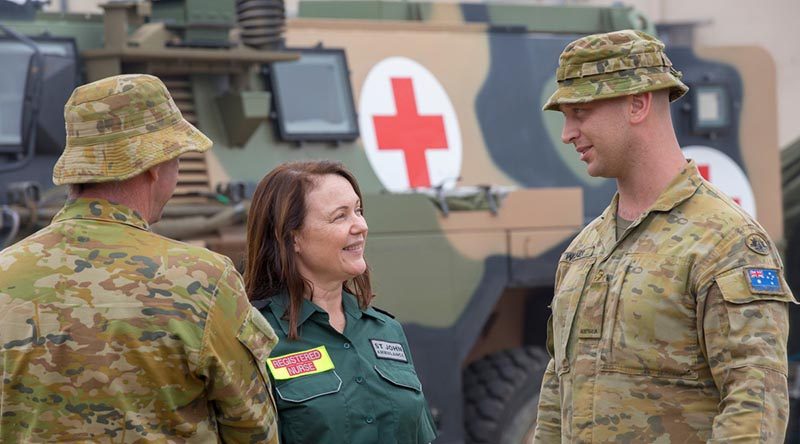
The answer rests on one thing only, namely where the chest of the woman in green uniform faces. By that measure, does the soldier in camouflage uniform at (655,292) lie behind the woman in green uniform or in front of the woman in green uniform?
in front

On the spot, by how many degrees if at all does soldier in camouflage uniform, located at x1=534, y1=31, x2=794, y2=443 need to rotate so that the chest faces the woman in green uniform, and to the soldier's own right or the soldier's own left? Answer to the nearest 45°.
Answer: approximately 45° to the soldier's own right

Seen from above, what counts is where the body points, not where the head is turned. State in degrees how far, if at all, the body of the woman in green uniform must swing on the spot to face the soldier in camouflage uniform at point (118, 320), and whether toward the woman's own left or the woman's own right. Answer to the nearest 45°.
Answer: approximately 90° to the woman's own right

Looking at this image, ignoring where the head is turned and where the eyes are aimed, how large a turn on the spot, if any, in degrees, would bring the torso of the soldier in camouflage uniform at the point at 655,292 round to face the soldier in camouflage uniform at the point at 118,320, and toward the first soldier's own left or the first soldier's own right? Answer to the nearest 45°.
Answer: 0° — they already face them

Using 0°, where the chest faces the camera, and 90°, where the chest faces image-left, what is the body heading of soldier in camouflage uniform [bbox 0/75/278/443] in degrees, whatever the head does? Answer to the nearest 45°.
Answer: approximately 225°

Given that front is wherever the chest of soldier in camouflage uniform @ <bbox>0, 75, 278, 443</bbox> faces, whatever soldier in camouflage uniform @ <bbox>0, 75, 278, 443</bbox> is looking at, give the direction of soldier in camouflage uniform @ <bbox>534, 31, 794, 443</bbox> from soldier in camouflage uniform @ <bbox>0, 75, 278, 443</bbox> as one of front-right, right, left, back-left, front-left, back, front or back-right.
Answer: front-right

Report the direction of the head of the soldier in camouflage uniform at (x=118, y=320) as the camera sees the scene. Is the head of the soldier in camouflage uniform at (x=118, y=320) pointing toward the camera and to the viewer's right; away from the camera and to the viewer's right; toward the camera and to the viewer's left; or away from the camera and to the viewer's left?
away from the camera and to the viewer's right

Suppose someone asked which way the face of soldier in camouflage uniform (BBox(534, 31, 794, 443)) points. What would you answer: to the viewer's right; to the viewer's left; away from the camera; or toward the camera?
to the viewer's left
